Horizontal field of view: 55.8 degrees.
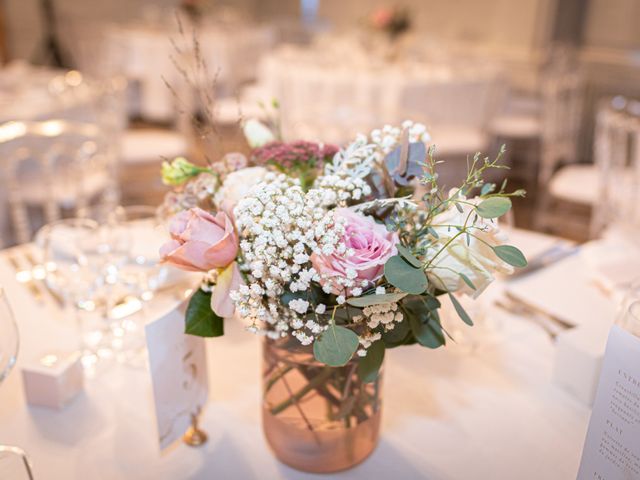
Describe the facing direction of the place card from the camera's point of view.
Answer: facing the viewer and to the right of the viewer

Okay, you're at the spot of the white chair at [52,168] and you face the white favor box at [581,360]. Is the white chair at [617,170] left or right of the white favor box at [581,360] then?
left

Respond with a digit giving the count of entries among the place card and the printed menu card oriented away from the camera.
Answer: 0

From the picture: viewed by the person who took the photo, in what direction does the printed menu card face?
facing the viewer and to the left of the viewer

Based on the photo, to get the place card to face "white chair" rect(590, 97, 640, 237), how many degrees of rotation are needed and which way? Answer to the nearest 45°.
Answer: approximately 90° to its left

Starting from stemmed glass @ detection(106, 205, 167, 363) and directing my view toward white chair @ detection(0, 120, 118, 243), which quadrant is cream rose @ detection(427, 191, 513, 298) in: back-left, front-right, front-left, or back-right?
back-right

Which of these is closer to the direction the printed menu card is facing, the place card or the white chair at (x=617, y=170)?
the place card

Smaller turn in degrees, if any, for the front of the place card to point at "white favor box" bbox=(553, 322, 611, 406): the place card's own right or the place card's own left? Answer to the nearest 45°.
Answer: approximately 45° to the place card's own left
